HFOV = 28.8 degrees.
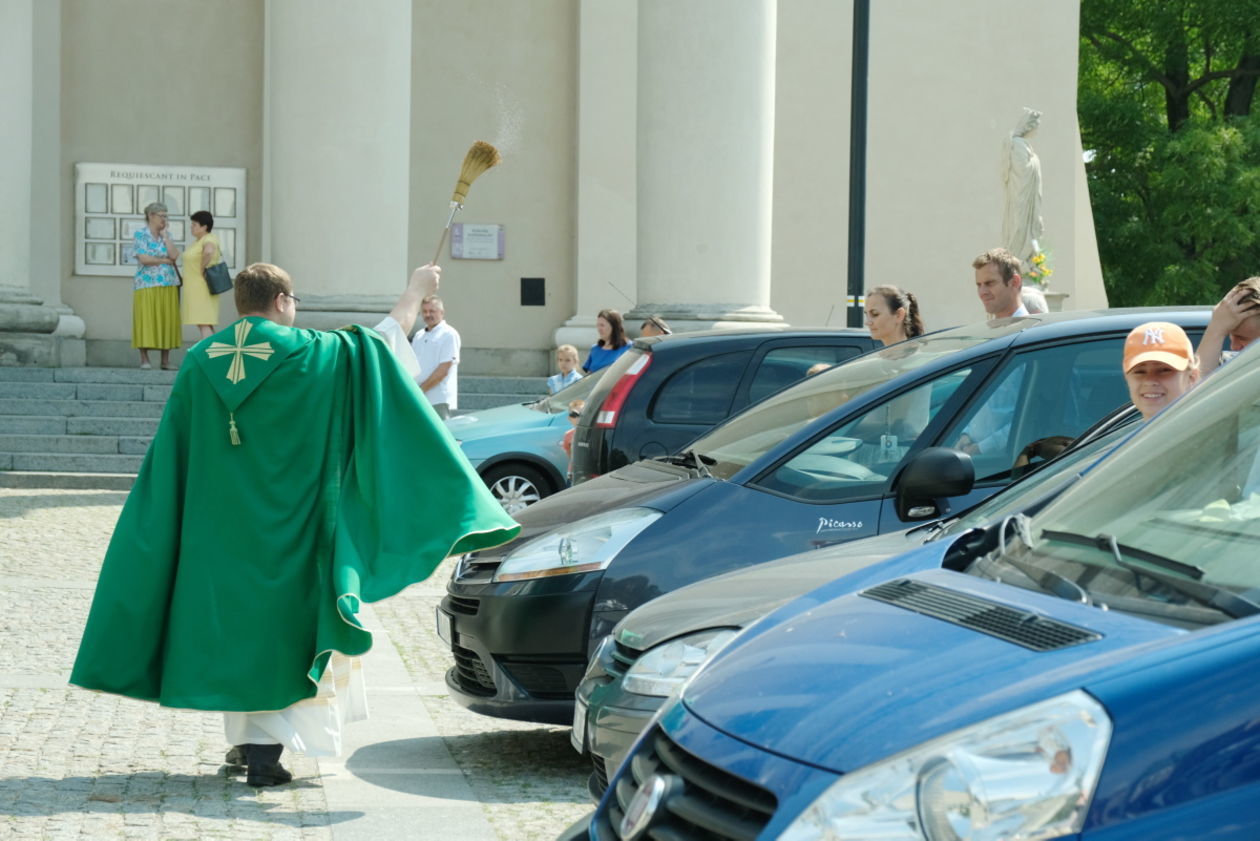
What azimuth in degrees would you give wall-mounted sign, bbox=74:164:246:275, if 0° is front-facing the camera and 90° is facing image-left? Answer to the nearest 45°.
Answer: approximately 0°

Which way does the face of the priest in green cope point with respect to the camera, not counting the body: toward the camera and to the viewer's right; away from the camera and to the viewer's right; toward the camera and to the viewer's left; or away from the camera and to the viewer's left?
away from the camera and to the viewer's right

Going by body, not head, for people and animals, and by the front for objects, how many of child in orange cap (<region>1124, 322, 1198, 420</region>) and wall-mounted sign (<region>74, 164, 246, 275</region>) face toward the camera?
2

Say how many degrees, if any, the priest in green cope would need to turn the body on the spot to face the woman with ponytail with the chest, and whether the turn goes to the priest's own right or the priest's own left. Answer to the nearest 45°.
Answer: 0° — they already face them

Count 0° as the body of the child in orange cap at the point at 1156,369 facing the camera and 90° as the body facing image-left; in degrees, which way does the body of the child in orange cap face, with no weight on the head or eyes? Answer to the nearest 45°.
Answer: approximately 0°

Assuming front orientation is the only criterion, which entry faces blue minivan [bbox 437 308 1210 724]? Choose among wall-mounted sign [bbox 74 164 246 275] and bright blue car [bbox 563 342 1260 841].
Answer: the wall-mounted sign

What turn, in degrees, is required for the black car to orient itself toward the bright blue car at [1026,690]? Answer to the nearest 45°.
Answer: approximately 135° to its right

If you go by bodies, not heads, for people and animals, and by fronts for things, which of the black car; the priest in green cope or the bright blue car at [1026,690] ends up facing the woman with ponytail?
the priest in green cope

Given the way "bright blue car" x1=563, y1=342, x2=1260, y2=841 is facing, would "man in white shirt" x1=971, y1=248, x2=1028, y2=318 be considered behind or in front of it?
behind
